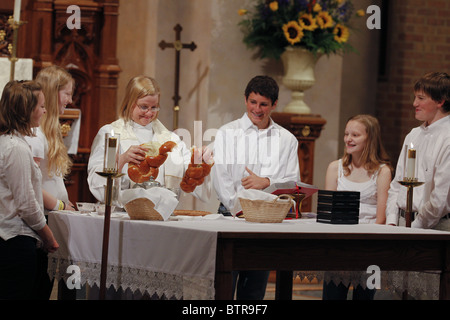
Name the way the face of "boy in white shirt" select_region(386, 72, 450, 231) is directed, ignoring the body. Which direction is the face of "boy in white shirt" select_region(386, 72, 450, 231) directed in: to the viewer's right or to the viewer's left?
to the viewer's left

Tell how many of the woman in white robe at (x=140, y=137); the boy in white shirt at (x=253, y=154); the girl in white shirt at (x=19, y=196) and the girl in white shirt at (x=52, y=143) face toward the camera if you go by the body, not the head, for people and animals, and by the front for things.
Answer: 2

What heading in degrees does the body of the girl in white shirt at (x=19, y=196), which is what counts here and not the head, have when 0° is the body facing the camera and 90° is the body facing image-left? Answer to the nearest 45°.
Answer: approximately 270°

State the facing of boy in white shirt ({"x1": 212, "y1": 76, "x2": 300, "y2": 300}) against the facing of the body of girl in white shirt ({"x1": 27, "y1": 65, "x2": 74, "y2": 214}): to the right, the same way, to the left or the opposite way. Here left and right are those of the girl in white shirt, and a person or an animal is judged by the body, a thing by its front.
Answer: to the right

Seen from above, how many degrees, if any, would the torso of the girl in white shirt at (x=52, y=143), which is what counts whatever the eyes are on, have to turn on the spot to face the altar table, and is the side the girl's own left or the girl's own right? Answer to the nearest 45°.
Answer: approximately 45° to the girl's own right

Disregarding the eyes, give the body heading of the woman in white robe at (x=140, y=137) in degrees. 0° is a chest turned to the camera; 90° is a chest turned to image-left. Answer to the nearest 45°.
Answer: approximately 0°

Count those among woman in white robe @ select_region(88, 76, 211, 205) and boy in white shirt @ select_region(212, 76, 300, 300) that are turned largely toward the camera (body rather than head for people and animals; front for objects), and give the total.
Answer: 2

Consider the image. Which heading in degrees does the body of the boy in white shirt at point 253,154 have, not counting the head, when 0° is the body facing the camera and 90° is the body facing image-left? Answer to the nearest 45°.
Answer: approximately 0°

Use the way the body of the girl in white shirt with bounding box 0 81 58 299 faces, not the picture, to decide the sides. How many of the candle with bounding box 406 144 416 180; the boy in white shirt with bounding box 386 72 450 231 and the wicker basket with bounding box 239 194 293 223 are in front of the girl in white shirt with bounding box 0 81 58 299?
3

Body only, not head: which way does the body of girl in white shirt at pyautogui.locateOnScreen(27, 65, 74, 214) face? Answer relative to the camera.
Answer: to the viewer's right
